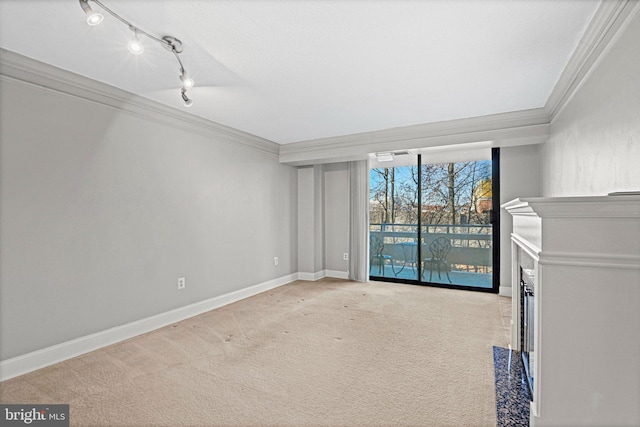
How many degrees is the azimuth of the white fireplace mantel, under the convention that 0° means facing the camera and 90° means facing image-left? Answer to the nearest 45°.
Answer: approximately 90°

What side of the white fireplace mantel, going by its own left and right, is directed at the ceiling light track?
front

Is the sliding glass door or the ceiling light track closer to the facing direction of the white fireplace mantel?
the ceiling light track

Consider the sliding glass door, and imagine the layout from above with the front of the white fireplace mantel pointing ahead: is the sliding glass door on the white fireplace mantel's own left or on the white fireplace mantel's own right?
on the white fireplace mantel's own right
